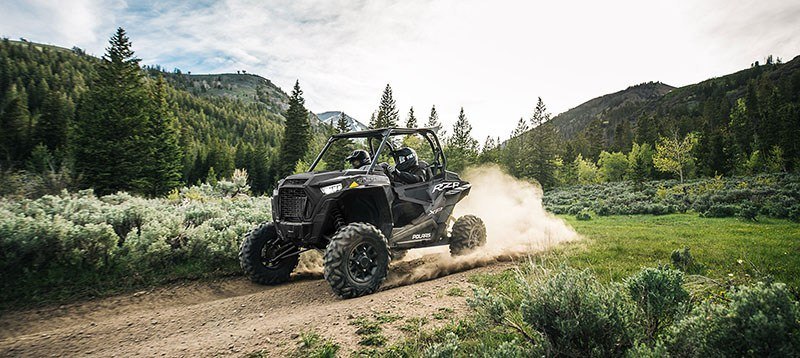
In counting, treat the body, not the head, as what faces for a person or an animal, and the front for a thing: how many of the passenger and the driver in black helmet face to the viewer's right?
0

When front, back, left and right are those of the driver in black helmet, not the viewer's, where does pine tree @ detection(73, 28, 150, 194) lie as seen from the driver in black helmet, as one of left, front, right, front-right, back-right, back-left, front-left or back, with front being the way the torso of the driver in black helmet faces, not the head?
right

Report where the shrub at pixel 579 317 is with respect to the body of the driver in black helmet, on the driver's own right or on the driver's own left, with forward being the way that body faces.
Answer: on the driver's own left

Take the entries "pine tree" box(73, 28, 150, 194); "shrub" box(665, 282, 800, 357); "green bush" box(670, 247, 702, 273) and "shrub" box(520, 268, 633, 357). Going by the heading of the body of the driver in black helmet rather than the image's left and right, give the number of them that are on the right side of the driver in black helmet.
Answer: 1

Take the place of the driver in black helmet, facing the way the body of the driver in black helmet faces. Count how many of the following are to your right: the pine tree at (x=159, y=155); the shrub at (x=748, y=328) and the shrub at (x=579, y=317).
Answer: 1

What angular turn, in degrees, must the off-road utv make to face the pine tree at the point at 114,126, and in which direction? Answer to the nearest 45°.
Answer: approximately 90° to its right

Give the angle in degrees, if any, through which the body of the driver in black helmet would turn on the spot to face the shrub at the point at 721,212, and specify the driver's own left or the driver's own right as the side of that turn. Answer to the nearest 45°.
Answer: approximately 180°

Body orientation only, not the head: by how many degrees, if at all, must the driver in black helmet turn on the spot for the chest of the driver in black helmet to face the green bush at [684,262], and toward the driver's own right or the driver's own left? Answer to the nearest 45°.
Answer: approximately 135° to the driver's own left

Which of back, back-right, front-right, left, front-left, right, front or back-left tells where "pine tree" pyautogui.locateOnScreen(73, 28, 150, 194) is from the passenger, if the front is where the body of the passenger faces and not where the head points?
right

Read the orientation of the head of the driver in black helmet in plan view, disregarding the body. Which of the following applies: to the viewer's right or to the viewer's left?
to the viewer's left

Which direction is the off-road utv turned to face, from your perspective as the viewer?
facing the viewer and to the left of the viewer

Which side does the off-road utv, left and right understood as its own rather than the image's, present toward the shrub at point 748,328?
left

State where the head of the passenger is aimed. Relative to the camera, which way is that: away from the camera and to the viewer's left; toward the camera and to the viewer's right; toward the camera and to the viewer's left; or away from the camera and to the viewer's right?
toward the camera and to the viewer's left

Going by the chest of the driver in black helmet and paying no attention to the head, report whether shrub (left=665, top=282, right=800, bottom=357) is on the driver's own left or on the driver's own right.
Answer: on the driver's own left
